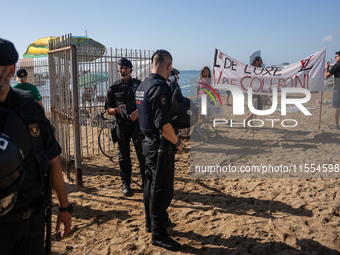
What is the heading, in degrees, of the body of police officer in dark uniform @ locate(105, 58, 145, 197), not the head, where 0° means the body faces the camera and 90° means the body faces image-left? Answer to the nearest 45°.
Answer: approximately 0°

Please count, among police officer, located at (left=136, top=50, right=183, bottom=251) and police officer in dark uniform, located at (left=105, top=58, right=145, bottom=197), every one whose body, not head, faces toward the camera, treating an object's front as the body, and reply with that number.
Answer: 1

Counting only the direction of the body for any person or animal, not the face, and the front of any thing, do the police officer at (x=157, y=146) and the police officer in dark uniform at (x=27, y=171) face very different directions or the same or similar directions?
very different directions

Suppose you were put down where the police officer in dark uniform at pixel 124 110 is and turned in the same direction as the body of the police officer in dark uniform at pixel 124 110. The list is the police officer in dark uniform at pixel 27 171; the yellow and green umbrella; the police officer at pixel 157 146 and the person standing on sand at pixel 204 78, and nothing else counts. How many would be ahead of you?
2

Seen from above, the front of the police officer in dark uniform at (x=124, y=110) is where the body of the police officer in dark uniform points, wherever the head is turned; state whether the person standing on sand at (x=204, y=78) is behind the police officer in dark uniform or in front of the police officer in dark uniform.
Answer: behind
